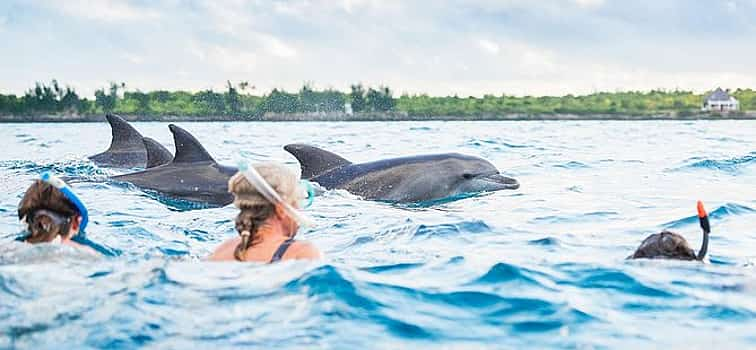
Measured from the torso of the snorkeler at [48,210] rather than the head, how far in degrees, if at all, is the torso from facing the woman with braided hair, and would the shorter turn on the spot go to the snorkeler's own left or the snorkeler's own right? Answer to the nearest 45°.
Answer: approximately 90° to the snorkeler's own right

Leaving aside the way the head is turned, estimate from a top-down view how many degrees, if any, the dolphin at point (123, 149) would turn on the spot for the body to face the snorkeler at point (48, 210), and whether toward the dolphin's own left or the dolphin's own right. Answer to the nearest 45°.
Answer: approximately 90° to the dolphin's own right

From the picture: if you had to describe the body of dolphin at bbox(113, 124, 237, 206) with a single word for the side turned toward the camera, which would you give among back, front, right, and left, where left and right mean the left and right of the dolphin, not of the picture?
right

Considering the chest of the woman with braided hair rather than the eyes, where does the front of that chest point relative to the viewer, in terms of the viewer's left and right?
facing away from the viewer and to the right of the viewer

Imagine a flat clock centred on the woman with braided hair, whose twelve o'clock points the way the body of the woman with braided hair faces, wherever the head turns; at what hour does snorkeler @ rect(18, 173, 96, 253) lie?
The snorkeler is roughly at 8 o'clock from the woman with braided hair.

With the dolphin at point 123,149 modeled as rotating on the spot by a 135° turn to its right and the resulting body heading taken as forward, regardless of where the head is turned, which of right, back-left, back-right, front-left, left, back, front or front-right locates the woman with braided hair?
front-left

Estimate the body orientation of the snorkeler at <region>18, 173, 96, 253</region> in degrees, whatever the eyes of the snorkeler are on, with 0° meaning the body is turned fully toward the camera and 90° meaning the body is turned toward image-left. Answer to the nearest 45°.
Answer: approximately 225°

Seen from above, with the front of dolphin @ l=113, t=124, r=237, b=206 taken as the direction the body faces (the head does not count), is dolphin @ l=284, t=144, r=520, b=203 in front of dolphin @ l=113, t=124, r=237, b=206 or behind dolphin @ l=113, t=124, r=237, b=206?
in front

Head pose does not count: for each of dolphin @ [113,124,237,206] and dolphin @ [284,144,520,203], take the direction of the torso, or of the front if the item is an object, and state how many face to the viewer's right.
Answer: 2

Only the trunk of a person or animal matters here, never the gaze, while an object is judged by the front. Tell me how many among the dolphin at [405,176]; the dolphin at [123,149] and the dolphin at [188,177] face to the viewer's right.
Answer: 3

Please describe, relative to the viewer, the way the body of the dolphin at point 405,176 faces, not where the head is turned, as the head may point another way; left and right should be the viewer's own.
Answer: facing to the right of the viewer

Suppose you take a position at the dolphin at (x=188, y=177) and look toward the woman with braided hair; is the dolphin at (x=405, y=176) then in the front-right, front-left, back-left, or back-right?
front-left
